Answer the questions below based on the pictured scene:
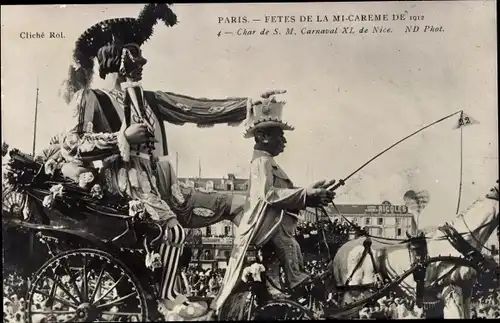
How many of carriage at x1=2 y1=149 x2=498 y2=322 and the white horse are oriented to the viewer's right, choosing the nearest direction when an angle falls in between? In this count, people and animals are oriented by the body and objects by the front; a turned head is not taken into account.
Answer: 2

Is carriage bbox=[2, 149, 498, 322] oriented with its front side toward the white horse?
yes

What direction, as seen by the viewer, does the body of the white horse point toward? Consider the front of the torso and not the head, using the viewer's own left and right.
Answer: facing to the right of the viewer

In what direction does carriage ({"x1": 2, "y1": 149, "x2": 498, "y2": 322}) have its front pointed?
to the viewer's right

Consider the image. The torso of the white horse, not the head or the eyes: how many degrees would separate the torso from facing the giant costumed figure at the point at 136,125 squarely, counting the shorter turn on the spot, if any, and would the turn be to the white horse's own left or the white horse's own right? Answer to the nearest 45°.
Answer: approximately 180°

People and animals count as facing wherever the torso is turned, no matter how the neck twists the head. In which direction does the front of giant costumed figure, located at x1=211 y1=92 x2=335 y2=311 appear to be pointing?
to the viewer's right

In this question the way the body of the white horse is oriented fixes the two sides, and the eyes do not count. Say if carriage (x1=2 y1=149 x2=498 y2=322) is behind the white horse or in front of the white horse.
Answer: behind
